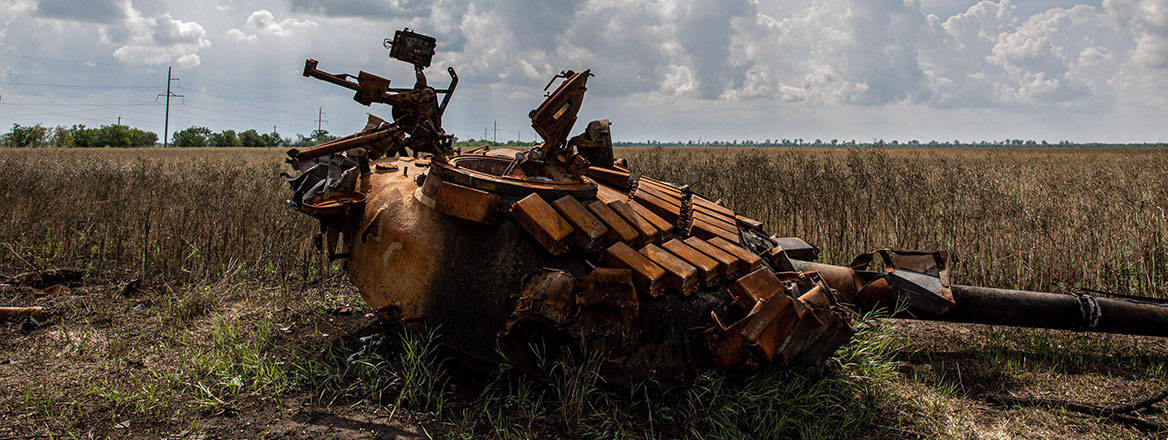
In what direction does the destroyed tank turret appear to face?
to the viewer's right
